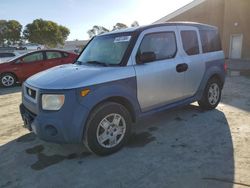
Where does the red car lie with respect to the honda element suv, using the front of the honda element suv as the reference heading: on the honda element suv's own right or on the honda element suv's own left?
on the honda element suv's own right

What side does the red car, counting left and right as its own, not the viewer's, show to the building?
back

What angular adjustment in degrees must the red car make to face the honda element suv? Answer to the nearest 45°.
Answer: approximately 90° to its left

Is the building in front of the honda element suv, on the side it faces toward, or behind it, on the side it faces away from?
behind

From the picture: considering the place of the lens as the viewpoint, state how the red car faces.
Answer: facing to the left of the viewer
